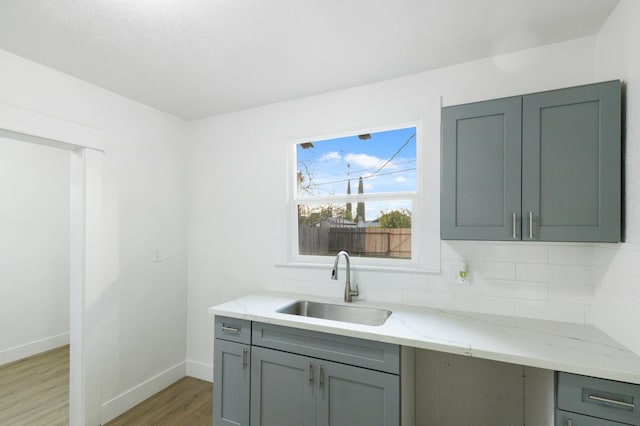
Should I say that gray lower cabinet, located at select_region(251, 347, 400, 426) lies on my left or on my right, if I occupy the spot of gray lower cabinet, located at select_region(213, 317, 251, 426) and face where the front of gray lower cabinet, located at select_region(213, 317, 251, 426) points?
on my left

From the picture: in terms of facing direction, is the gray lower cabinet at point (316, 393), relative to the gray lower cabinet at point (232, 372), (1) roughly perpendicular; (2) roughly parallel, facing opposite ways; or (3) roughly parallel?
roughly parallel

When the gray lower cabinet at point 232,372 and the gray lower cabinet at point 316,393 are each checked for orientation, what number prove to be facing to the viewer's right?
0

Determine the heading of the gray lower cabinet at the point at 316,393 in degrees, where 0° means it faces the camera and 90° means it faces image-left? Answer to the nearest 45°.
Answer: approximately 45°

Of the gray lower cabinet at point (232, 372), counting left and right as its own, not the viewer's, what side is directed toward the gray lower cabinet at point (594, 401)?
left

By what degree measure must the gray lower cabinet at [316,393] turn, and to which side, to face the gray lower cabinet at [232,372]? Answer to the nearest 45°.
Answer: approximately 90° to its right

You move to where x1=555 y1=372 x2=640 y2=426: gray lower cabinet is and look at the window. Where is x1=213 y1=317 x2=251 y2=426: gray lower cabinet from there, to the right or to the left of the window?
left

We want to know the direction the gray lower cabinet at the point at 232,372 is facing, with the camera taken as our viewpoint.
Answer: facing the viewer and to the left of the viewer
